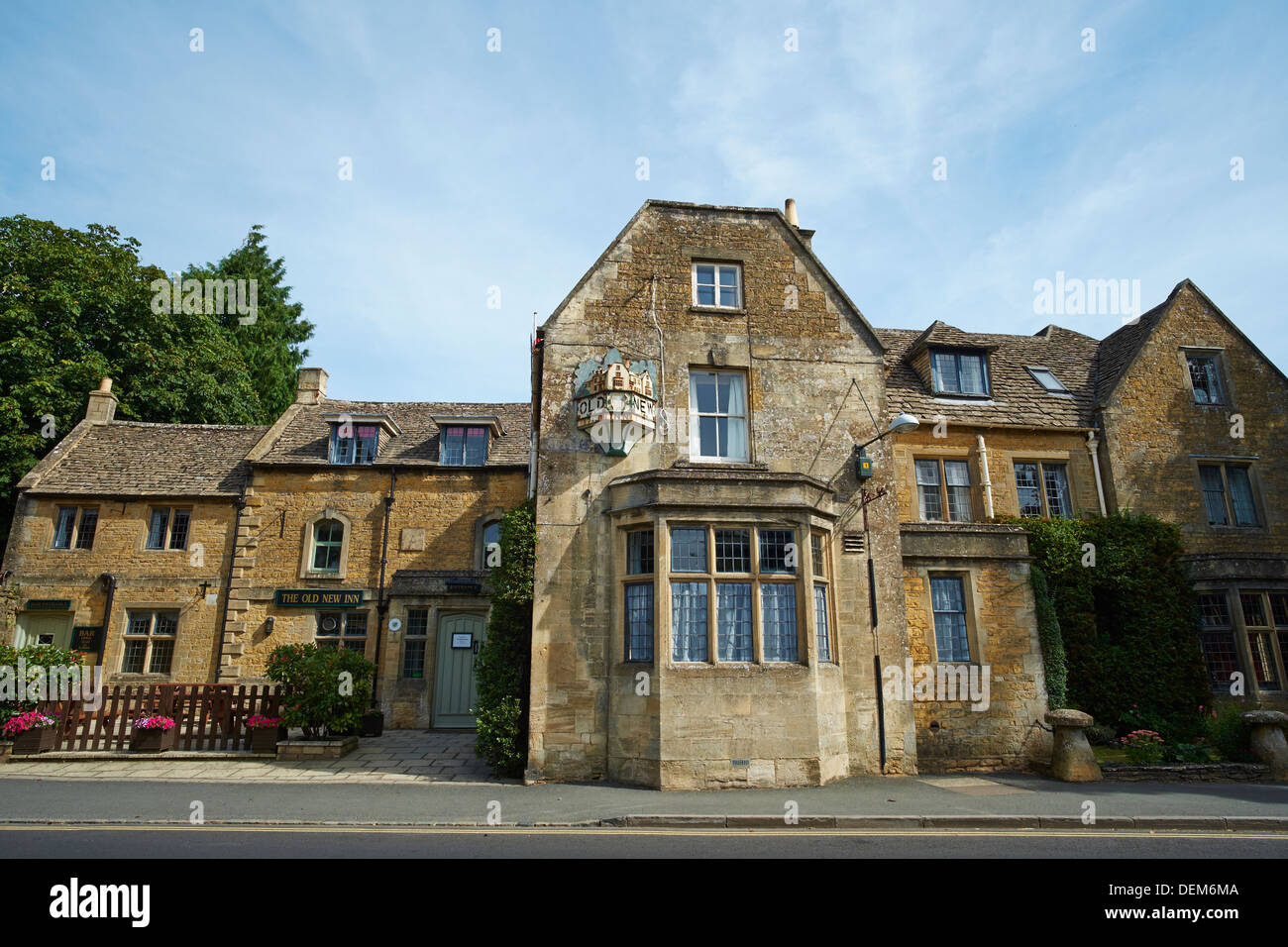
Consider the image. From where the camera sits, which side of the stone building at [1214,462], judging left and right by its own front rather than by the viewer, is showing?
front

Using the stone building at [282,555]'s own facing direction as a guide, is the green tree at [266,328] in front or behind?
behind

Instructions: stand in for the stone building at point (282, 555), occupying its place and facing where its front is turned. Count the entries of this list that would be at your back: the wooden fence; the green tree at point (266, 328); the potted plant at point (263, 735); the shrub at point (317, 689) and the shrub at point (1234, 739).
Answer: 1

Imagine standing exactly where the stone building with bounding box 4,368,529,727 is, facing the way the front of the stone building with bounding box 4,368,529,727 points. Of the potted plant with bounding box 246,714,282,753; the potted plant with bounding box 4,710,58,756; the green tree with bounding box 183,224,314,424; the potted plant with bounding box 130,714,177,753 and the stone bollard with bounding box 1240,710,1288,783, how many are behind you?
1

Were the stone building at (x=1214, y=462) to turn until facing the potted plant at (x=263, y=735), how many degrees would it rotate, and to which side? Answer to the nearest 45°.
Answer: approximately 45° to its right

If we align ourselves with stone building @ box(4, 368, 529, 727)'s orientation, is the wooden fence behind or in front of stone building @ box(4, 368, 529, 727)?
in front

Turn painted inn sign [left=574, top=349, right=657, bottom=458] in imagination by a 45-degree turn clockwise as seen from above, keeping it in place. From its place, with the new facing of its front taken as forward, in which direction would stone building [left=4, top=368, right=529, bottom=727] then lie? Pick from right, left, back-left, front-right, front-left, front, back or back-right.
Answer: right

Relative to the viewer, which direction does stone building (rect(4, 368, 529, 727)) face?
toward the camera

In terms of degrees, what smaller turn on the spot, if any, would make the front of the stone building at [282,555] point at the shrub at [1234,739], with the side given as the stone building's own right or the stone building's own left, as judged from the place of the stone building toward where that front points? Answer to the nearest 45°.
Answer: approximately 45° to the stone building's own left

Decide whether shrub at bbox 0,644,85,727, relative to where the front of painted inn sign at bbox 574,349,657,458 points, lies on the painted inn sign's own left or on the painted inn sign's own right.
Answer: on the painted inn sign's own right
